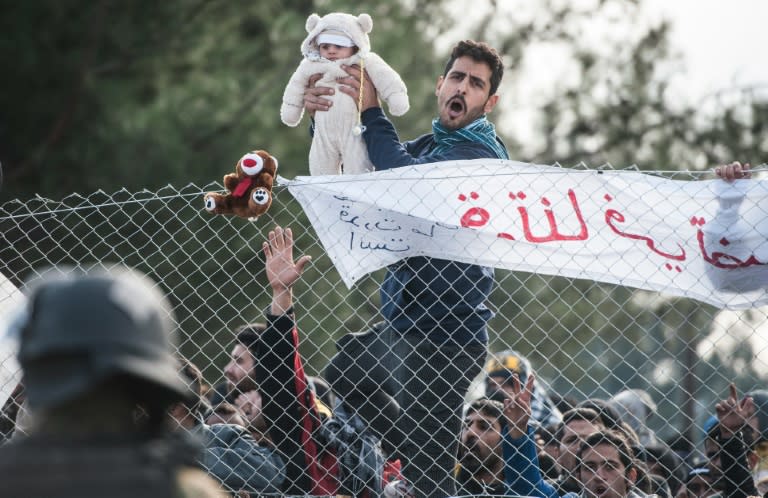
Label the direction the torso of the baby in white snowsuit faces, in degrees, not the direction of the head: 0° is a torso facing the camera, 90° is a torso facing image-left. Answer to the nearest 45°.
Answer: approximately 0°

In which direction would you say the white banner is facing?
toward the camera

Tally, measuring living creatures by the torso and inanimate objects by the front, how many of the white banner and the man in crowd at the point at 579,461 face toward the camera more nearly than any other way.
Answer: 2

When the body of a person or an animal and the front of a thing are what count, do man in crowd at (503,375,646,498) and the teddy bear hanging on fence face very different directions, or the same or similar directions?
same or similar directions

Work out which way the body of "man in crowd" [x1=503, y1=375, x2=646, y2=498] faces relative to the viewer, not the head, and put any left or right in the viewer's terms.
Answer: facing the viewer

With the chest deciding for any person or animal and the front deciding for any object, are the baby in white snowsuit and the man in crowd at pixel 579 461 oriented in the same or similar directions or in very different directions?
same or similar directions

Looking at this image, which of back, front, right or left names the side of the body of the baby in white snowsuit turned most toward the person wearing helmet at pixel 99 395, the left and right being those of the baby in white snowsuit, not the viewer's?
front

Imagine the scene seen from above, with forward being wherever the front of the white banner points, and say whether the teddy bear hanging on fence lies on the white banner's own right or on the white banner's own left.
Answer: on the white banner's own right
